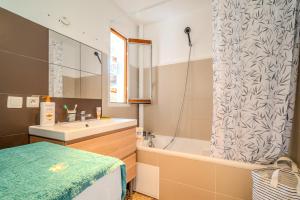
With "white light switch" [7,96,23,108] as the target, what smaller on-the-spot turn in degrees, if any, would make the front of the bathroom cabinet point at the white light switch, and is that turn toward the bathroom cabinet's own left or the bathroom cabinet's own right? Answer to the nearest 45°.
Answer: approximately 135° to the bathroom cabinet's own right

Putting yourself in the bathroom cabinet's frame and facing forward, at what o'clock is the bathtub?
The bathtub is roughly at 11 o'clock from the bathroom cabinet.

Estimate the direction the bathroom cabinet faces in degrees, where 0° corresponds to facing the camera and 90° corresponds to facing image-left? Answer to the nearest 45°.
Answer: approximately 315°

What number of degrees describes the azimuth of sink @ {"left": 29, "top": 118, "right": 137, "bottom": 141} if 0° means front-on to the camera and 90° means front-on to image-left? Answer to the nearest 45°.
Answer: approximately 315°

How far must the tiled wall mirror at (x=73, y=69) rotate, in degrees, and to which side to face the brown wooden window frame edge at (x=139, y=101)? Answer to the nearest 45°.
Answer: approximately 90° to its left
